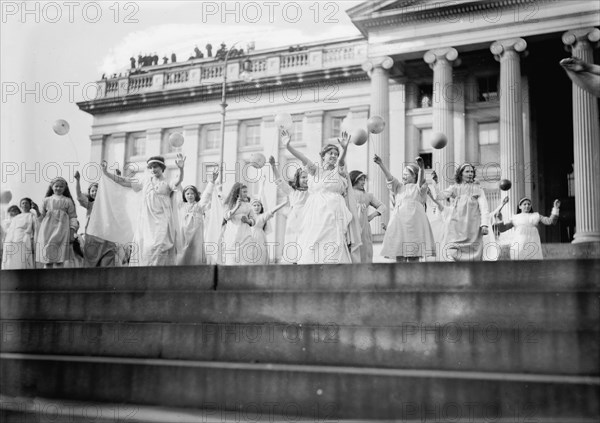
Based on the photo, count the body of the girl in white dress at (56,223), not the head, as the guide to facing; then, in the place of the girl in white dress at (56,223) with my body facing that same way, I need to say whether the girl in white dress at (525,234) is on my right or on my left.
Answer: on my left

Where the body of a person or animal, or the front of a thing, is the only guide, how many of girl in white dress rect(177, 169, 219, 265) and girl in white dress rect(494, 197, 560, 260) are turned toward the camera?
2

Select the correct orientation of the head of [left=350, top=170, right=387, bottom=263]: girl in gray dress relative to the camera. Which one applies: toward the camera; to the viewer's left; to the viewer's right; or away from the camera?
to the viewer's right
